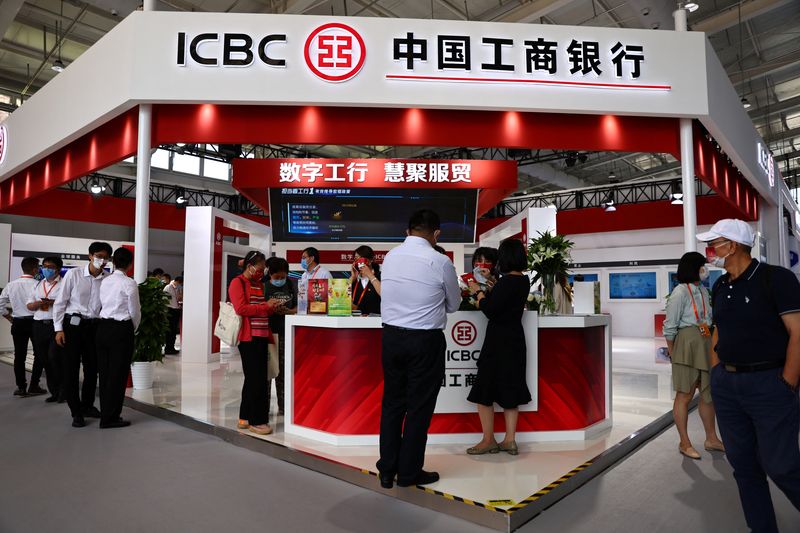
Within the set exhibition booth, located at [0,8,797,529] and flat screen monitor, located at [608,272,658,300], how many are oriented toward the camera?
2

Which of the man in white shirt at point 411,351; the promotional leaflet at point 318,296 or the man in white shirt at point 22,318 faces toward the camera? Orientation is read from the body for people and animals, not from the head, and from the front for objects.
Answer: the promotional leaflet

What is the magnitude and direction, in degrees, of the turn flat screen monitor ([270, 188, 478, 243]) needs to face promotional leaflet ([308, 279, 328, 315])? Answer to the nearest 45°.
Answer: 0° — it already faces it

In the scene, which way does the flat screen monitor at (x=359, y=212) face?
toward the camera

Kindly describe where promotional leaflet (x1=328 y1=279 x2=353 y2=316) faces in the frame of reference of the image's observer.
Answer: facing the viewer

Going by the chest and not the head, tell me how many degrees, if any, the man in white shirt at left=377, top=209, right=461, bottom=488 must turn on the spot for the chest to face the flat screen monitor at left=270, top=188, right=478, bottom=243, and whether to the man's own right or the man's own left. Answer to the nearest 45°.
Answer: approximately 45° to the man's own left

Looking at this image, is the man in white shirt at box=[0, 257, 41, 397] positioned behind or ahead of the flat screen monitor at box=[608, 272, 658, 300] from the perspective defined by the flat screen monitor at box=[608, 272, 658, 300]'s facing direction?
ahead

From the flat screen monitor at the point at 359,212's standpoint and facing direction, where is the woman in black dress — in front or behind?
in front

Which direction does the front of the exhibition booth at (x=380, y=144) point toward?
toward the camera

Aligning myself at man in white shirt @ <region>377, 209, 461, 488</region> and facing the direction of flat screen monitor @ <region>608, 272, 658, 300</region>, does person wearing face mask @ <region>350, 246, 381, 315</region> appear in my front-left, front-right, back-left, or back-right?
front-left

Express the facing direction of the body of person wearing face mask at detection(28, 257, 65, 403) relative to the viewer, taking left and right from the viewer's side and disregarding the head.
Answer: facing the viewer and to the left of the viewer

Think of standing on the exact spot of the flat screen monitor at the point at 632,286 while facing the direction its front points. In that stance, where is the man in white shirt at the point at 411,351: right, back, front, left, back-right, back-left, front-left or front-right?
front
